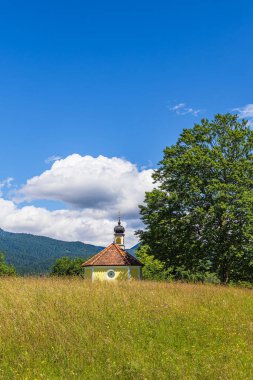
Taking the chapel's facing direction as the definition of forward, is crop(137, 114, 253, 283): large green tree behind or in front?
behind
